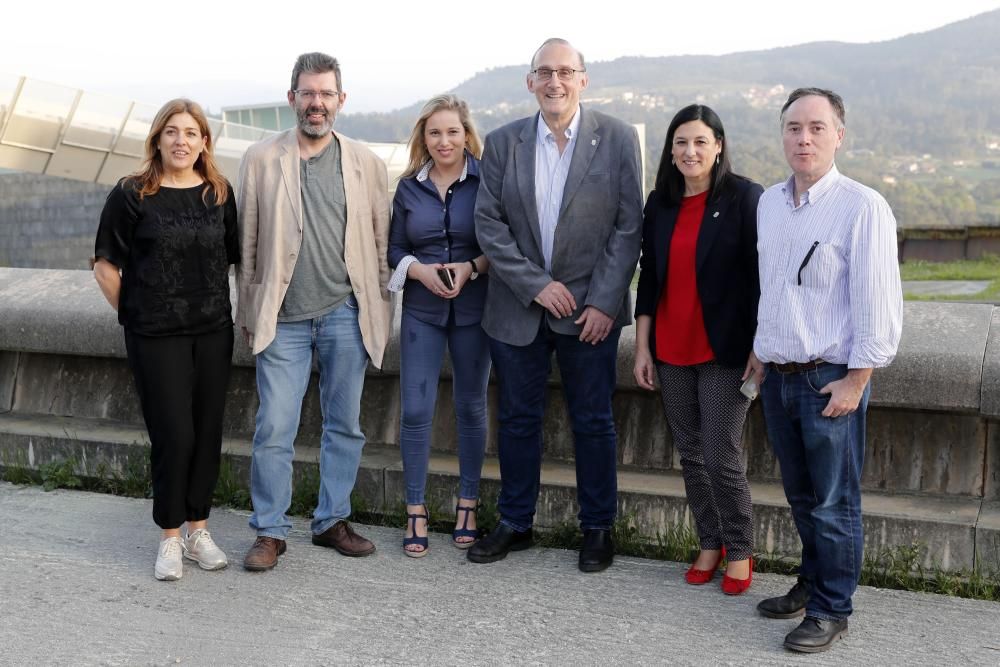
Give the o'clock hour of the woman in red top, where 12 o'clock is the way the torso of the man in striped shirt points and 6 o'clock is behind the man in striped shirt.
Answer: The woman in red top is roughly at 3 o'clock from the man in striped shirt.

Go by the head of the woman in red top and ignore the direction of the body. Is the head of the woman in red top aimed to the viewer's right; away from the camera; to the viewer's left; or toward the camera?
toward the camera

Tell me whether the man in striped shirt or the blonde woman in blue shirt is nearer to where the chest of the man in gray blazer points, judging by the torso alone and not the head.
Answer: the man in striped shirt

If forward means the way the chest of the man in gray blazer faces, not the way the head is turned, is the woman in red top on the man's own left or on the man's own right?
on the man's own left

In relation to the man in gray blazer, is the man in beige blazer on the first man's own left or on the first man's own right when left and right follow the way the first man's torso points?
on the first man's own right

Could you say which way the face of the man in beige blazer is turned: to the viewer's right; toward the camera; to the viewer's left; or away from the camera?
toward the camera

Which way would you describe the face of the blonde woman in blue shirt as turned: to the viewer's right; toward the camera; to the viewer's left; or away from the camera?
toward the camera

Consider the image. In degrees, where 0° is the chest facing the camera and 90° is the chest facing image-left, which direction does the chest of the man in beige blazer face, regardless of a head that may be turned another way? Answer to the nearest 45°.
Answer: approximately 0°

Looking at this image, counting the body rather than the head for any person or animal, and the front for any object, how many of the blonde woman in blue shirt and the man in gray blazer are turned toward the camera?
2

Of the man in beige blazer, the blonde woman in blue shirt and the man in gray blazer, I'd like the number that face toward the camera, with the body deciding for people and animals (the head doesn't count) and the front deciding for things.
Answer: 3

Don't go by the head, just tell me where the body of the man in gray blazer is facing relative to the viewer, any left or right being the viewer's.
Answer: facing the viewer

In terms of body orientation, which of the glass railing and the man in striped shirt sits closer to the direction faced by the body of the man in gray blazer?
the man in striped shirt

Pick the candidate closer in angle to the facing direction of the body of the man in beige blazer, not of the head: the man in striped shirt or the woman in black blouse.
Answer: the man in striped shirt

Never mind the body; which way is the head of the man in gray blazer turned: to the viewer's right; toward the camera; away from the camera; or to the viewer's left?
toward the camera

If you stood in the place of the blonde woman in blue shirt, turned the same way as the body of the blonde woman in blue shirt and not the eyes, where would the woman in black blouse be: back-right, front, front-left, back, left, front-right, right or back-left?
right

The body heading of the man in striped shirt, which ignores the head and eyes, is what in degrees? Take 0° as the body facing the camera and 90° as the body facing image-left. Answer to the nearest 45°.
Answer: approximately 45°

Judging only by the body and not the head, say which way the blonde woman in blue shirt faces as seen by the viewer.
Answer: toward the camera

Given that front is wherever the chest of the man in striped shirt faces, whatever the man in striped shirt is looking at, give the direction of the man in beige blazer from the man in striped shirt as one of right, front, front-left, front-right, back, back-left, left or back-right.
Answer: front-right
